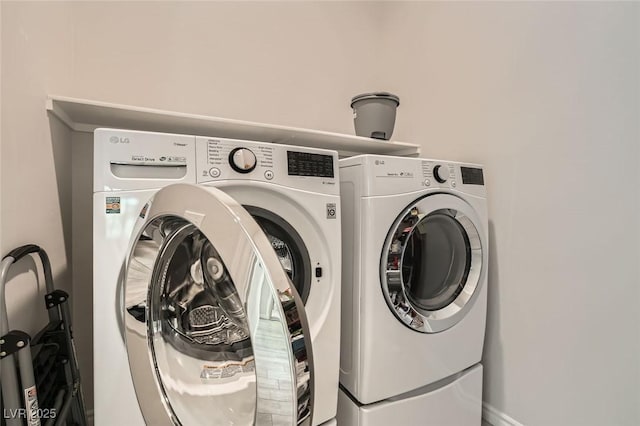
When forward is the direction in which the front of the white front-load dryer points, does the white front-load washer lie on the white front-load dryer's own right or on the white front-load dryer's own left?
on the white front-load dryer's own right

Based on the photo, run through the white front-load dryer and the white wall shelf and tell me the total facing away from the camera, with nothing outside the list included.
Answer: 0

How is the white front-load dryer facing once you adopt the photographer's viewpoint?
facing the viewer and to the right of the viewer

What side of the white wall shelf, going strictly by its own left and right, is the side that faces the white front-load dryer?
left

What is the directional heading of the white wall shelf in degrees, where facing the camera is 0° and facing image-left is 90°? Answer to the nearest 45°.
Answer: approximately 315°
